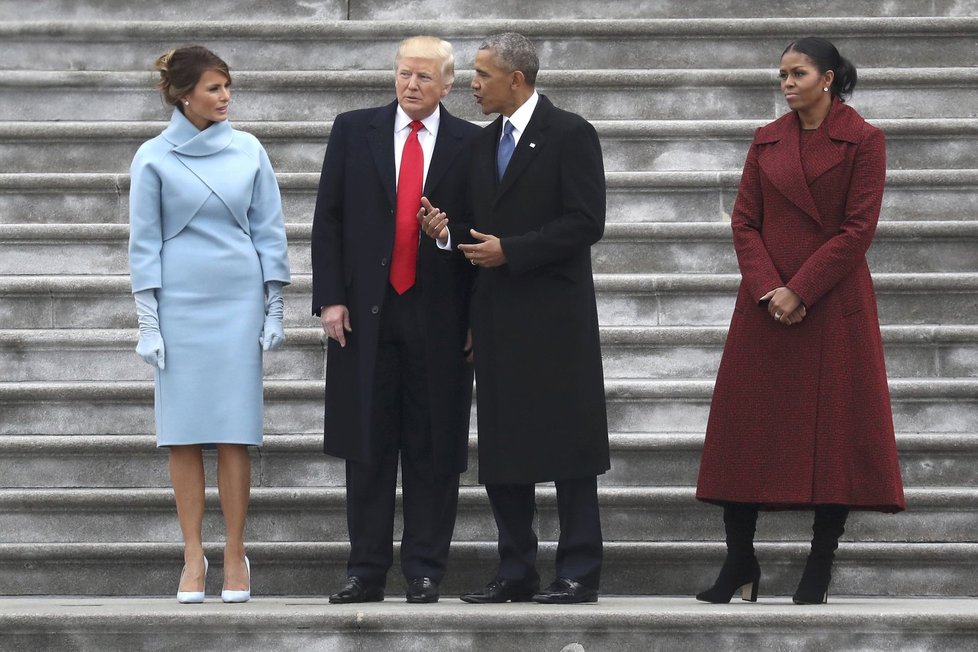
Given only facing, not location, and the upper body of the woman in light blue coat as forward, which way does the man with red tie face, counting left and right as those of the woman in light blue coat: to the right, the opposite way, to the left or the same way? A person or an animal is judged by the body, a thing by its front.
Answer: the same way

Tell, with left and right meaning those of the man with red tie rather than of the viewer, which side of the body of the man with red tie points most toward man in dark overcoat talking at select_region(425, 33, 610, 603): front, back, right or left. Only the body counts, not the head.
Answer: left

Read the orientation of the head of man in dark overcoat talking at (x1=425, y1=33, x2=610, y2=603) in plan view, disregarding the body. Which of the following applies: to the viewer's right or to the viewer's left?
to the viewer's left

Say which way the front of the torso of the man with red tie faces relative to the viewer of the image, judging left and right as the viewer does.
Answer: facing the viewer

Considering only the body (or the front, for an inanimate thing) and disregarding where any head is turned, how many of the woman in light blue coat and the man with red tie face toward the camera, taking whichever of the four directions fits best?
2

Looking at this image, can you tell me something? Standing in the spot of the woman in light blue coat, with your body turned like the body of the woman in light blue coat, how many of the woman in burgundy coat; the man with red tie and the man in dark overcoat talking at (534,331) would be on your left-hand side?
3

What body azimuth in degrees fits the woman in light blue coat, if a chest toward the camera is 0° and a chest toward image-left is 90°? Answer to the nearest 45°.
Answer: approximately 0°

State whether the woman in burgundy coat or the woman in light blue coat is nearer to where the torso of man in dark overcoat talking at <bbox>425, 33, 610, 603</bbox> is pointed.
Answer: the woman in light blue coat

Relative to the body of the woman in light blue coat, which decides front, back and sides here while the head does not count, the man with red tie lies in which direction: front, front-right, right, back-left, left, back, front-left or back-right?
left

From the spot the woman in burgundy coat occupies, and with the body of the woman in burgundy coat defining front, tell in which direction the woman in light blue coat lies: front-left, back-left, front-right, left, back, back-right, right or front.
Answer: front-right

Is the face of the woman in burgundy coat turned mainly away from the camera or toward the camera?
toward the camera

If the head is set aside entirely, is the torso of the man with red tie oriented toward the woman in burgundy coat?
no

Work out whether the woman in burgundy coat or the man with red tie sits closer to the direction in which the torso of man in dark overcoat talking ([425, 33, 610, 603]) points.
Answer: the man with red tie

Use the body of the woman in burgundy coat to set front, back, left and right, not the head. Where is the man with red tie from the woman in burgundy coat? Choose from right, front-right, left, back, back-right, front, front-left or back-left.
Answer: front-right

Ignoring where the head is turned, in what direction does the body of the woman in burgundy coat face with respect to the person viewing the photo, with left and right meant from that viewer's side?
facing the viewer and to the left of the viewer
